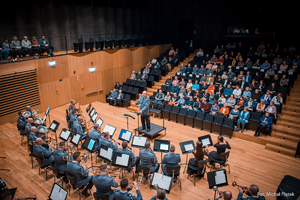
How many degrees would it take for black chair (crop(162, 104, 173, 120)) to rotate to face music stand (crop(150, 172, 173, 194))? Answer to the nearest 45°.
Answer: approximately 45° to its left

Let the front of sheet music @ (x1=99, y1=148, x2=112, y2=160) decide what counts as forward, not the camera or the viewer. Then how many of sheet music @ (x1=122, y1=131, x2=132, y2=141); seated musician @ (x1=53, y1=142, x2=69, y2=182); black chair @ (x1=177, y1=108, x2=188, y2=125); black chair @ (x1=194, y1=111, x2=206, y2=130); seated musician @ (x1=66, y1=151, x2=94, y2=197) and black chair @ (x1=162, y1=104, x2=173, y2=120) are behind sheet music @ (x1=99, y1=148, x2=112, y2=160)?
4

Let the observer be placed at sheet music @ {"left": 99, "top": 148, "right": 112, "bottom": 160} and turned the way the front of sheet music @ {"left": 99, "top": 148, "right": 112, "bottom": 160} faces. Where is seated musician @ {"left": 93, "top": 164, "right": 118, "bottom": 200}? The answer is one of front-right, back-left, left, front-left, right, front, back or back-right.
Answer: front-left

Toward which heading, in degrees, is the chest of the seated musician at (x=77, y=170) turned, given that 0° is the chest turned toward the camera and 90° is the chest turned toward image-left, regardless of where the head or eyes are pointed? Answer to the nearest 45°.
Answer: approximately 225°

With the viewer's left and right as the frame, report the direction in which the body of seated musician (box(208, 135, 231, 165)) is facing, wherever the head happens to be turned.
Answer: facing away from the viewer and to the left of the viewer

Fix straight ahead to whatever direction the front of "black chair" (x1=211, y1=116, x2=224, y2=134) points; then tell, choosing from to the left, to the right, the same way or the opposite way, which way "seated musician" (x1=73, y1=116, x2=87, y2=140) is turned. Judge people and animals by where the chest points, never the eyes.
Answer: the opposite way

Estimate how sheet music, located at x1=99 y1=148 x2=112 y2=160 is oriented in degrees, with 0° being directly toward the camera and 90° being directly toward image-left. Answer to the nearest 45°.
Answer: approximately 45°
